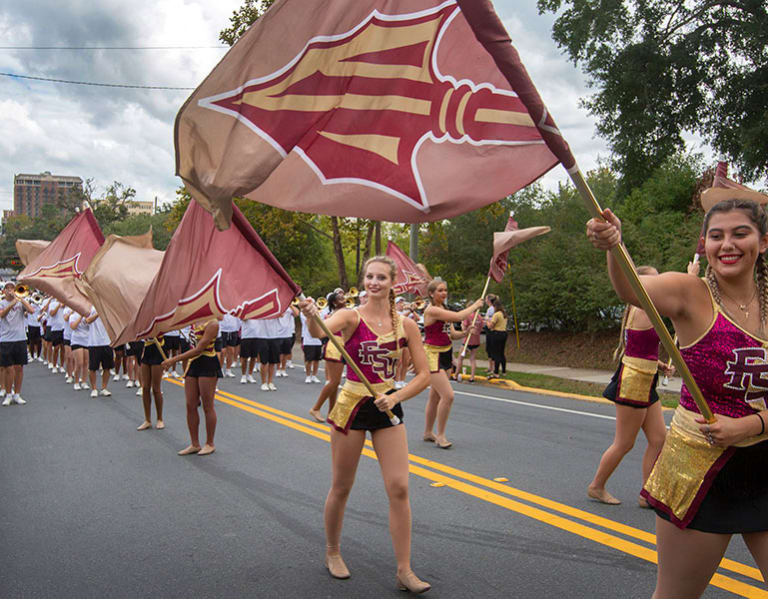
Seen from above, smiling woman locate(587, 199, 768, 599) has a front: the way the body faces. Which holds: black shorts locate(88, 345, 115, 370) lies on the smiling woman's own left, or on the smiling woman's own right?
on the smiling woman's own right

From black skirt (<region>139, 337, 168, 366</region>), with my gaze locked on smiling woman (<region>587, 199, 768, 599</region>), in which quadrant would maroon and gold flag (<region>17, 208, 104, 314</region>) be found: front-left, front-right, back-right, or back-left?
back-right

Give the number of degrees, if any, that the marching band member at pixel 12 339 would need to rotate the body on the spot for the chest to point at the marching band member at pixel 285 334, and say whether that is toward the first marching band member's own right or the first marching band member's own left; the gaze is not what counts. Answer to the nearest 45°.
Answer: approximately 90° to the first marching band member's own left

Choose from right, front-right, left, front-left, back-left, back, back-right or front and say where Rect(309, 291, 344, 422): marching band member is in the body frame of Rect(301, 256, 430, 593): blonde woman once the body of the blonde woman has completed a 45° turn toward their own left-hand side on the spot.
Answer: back-left

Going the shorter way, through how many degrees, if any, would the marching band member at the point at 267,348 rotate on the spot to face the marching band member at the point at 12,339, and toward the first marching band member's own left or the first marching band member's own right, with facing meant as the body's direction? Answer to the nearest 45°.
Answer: approximately 90° to the first marching band member's own right

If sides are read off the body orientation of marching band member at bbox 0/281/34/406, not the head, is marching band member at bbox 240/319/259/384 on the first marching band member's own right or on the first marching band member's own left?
on the first marching band member's own left

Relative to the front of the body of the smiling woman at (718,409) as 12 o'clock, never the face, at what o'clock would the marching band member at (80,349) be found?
The marching band member is roughly at 4 o'clock from the smiling woman.

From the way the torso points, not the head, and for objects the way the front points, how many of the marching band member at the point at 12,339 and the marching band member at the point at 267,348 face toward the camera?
2
